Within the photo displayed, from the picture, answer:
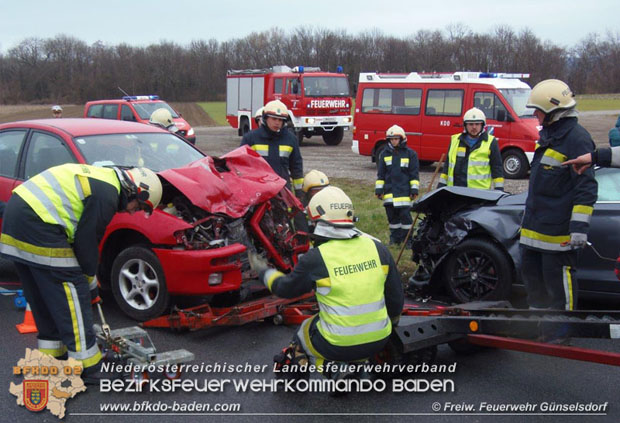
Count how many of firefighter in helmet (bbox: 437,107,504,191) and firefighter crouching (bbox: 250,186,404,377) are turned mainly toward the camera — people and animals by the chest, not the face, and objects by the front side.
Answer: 1

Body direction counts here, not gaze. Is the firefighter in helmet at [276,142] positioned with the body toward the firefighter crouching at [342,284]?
yes

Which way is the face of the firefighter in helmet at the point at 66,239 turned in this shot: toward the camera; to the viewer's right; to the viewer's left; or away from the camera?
to the viewer's right

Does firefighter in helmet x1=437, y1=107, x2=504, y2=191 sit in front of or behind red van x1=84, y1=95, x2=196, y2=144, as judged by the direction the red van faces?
in front

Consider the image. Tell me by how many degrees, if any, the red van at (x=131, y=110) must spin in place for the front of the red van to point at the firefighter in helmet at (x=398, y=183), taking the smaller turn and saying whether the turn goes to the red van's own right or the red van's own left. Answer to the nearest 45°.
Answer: approximately 45° to the red van's own right

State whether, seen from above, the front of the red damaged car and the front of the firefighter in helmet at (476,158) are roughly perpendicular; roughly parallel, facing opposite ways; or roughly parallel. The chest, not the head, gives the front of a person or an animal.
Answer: roughly perpendicular

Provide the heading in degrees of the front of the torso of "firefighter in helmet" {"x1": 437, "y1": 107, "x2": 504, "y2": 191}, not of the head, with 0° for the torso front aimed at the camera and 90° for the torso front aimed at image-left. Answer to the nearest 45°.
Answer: approximately 0°

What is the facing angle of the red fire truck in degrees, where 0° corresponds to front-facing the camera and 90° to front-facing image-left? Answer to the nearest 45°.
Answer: approximately 315°

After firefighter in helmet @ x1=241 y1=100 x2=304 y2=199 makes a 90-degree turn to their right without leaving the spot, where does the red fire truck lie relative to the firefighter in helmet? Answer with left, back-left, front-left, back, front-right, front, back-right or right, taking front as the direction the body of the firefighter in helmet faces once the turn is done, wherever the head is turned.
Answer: right

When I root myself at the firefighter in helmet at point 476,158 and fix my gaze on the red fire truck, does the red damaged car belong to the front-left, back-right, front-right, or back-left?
back-left

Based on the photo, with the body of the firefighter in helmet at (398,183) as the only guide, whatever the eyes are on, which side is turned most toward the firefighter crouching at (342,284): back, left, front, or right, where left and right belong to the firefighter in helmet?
front

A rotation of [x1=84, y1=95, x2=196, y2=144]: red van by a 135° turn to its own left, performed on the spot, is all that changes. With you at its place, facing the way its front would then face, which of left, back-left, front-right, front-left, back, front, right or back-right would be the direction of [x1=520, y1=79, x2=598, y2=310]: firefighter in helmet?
back
